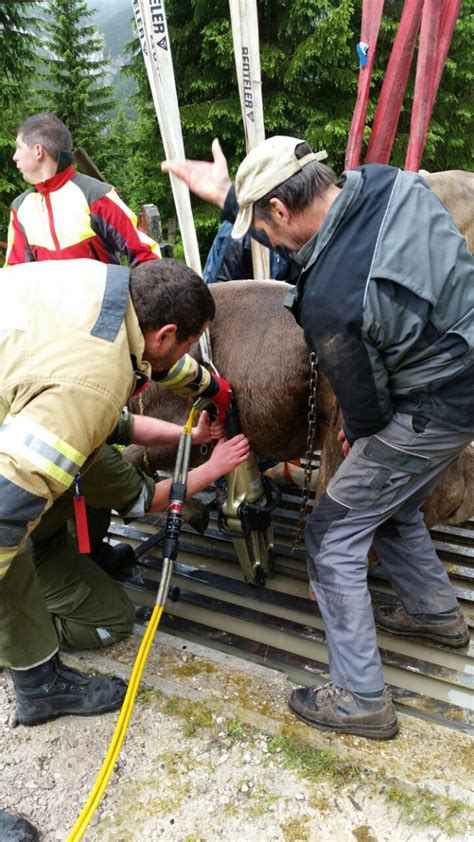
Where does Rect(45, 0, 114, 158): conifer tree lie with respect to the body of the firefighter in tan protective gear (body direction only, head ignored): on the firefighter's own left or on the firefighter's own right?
on the firefighter's own left

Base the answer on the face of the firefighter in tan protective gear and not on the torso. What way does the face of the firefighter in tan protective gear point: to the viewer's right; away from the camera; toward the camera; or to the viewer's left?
to the viewer's right

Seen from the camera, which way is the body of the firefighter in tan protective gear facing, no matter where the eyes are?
to the viewer's right

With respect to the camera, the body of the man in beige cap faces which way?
to the viewer's left

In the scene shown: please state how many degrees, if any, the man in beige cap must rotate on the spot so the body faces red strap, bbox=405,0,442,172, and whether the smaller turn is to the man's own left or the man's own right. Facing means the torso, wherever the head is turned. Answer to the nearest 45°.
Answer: approximately 90° to the man's own right

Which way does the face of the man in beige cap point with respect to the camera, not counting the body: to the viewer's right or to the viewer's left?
to the viewer's left

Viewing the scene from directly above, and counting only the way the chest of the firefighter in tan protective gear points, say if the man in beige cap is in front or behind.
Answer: in front

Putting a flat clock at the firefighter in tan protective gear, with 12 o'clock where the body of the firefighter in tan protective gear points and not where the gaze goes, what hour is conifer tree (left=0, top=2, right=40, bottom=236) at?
The conifer tree is roughly at 9 o'clock from the firefighter in tan protective gear.
